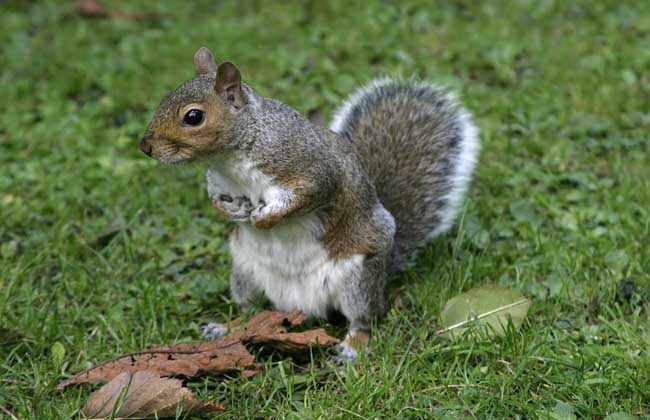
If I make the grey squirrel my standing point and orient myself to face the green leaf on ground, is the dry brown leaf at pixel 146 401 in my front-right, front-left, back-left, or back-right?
back-right

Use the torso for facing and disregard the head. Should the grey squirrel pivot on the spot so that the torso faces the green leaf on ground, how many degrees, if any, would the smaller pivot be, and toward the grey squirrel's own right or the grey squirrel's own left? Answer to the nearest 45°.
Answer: approximately 135° to the grey squirrel's own left

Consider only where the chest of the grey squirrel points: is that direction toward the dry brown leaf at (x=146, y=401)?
yes

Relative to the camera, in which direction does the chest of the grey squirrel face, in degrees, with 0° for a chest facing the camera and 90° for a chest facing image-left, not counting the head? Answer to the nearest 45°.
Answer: approximately 45°
